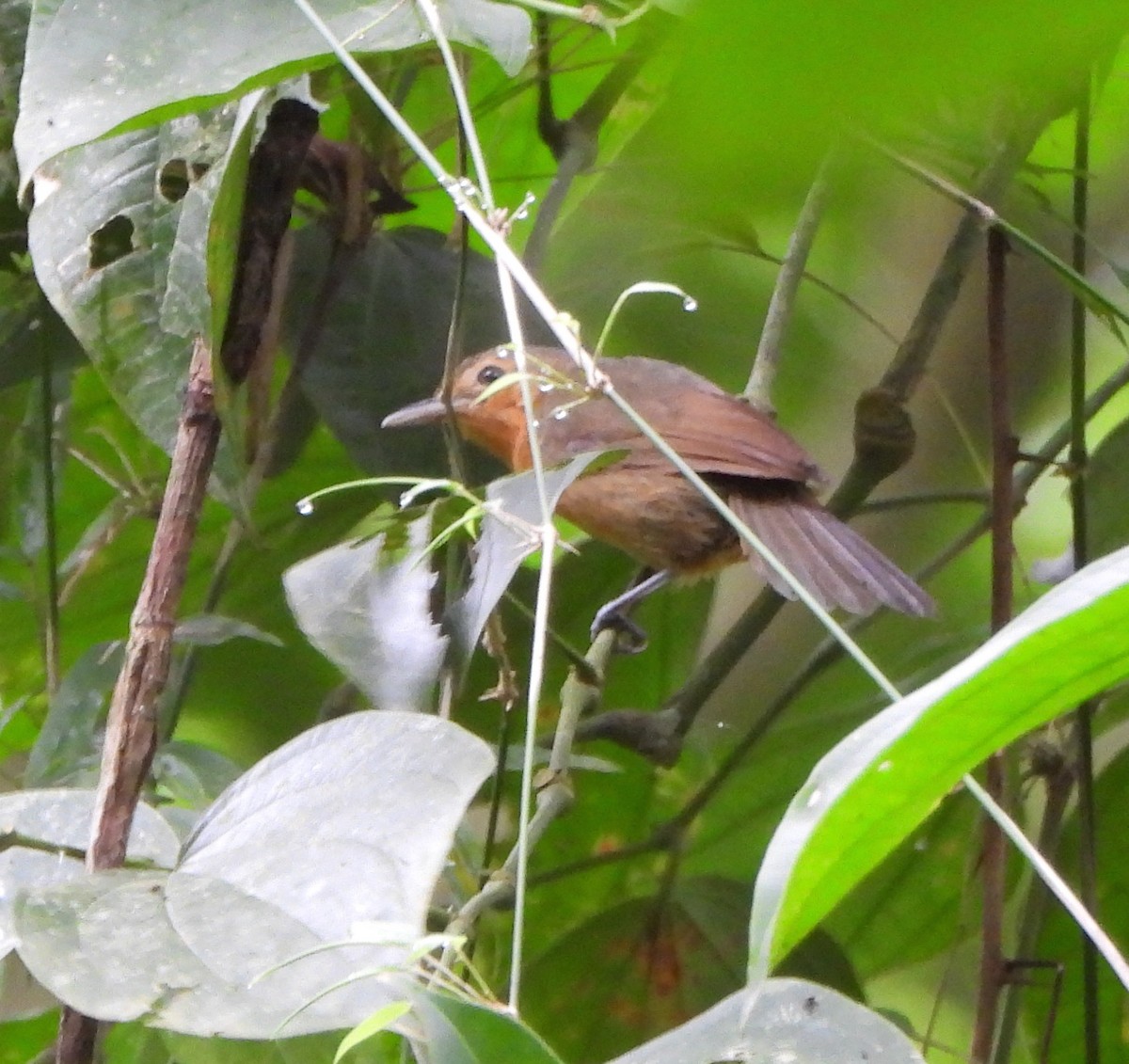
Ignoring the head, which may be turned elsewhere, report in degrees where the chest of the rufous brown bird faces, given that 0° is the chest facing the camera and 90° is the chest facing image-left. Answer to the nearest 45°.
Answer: approximately 90°

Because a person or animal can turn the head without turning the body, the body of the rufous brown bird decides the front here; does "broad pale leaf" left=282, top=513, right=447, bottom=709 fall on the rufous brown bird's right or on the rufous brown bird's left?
on the rufous brown bird's left

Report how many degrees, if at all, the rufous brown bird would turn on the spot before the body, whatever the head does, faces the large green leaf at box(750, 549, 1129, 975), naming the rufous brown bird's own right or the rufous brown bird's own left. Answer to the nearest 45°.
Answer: approximately 90° to the rufous brown bird's own left

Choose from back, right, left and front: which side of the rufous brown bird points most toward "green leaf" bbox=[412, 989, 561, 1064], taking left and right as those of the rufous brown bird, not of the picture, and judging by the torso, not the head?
left
